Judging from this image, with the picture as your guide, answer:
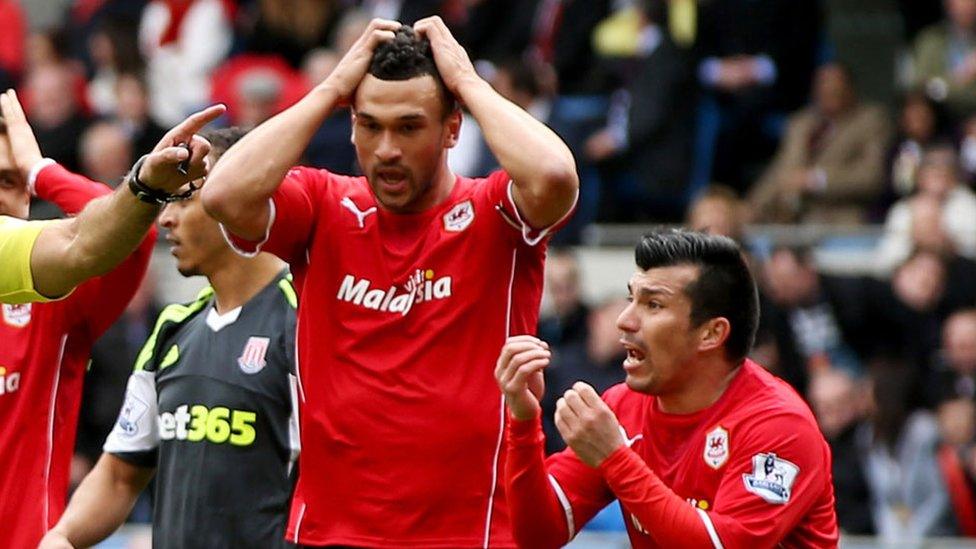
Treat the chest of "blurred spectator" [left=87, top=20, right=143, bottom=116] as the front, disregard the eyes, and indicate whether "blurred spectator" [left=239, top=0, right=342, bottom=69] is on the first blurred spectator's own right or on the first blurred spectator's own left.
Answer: on the first blurred spectator's own left

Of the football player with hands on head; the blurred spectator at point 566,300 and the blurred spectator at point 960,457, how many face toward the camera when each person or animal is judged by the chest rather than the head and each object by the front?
3

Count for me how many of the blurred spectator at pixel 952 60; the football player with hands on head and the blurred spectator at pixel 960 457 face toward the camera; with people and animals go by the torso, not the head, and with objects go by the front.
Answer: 3

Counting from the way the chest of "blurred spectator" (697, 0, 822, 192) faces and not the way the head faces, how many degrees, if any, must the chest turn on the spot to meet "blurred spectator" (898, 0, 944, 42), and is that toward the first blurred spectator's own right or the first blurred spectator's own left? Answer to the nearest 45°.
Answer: approximately 90° to the first blurred spectator's own left

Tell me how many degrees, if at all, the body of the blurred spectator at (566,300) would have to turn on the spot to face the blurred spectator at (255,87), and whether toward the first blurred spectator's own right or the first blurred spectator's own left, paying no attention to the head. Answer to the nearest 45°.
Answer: approximately 135° to the first blurred spectator's own right

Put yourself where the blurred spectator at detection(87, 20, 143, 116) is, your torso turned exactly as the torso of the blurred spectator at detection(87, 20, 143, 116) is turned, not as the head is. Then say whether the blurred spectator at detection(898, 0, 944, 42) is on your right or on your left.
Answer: on your left

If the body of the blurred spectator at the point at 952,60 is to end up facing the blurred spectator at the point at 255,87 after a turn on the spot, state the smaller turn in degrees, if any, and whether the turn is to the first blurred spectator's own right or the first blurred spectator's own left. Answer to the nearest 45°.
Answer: approximately 90° to the first blurred spectator's own right

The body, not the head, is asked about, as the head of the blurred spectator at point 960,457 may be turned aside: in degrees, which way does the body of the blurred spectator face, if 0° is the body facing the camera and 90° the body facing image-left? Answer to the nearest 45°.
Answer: approximately 0°

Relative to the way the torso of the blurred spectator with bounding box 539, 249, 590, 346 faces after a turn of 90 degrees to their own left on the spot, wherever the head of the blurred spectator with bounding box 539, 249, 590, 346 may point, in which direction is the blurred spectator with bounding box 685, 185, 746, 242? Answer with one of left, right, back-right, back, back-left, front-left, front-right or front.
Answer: front

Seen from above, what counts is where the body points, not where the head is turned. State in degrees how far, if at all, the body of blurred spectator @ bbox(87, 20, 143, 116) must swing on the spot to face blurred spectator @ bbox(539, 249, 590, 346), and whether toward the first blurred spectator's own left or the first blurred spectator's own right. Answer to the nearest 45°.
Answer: approximately 90° to the first blurred spectator's own left

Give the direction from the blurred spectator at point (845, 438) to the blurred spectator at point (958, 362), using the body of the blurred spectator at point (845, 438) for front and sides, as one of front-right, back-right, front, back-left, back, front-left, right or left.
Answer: back

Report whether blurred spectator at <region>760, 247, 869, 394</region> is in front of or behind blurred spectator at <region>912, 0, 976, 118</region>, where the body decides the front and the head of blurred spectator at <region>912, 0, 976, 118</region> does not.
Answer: in front
